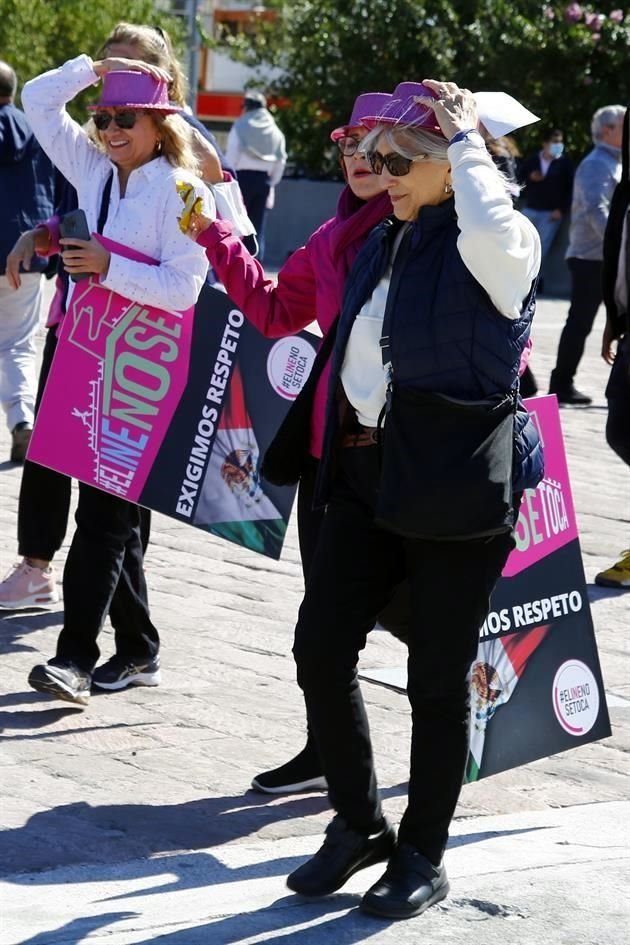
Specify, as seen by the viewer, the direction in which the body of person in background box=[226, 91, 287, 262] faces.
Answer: away from the camera

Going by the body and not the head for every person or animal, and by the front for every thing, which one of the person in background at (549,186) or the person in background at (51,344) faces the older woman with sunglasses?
the person in background at (549,186)

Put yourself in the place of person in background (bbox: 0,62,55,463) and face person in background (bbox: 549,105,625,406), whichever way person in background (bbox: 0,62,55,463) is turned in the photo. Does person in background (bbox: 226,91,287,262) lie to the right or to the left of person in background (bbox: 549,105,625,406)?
left

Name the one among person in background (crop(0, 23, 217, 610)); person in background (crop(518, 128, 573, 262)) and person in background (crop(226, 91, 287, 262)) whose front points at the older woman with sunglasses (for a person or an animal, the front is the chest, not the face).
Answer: person in background (crop(518, 128, 573, 262))

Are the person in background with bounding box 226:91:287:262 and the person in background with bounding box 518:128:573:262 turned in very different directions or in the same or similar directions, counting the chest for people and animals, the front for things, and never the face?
very different directions

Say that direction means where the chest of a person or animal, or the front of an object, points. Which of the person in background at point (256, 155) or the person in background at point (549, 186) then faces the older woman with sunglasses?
the person in background at point (549, 186)

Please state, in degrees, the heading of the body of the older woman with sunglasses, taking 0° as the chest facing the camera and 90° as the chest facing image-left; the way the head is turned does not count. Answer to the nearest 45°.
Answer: approximately 45°

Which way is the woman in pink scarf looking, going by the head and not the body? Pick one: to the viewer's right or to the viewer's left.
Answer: to the viewer's left

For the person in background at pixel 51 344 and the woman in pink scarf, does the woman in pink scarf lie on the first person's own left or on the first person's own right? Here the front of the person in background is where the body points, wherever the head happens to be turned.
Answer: on the first person's own left
